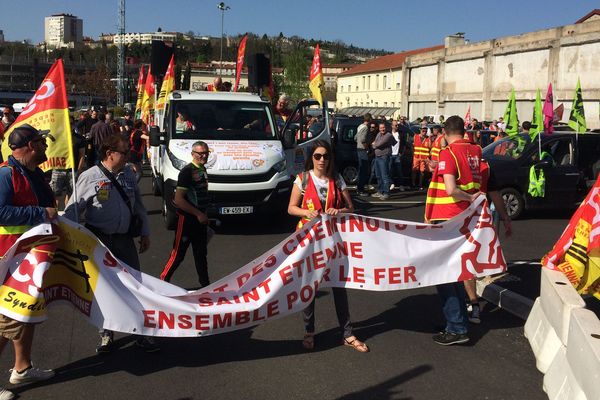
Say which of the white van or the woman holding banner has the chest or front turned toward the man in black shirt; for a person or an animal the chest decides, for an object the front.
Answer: the white van

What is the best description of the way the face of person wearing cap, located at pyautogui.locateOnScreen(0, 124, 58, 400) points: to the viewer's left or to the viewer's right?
to the viewer's right

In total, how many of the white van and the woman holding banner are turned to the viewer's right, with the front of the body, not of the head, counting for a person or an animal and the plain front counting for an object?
0

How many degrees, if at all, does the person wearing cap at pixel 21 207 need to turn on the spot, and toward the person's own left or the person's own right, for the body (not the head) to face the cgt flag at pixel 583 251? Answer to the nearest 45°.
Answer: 0° — they already face it

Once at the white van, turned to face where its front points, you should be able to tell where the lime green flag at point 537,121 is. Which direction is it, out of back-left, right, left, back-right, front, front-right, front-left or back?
left

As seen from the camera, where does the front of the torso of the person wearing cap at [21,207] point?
to the viewer's right

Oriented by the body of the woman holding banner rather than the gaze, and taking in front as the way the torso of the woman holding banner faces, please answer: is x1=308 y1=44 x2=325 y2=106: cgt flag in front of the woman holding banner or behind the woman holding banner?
behind

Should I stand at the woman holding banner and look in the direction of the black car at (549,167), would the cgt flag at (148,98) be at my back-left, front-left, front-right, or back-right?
front-left

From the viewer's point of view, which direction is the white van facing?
toward the camera

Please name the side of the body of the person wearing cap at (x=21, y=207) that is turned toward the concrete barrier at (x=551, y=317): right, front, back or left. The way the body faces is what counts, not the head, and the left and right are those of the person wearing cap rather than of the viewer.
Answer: front

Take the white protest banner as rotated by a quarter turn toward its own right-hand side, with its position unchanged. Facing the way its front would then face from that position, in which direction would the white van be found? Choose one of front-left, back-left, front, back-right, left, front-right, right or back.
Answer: right

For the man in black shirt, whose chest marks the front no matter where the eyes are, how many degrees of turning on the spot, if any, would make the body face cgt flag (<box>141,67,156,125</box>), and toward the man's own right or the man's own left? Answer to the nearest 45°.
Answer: approximately 135° to the man's own left

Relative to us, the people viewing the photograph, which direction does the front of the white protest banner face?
facing the viewer

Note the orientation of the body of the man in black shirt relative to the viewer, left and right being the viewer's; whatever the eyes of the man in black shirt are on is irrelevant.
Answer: facing the viewer and to the right of the viewer
